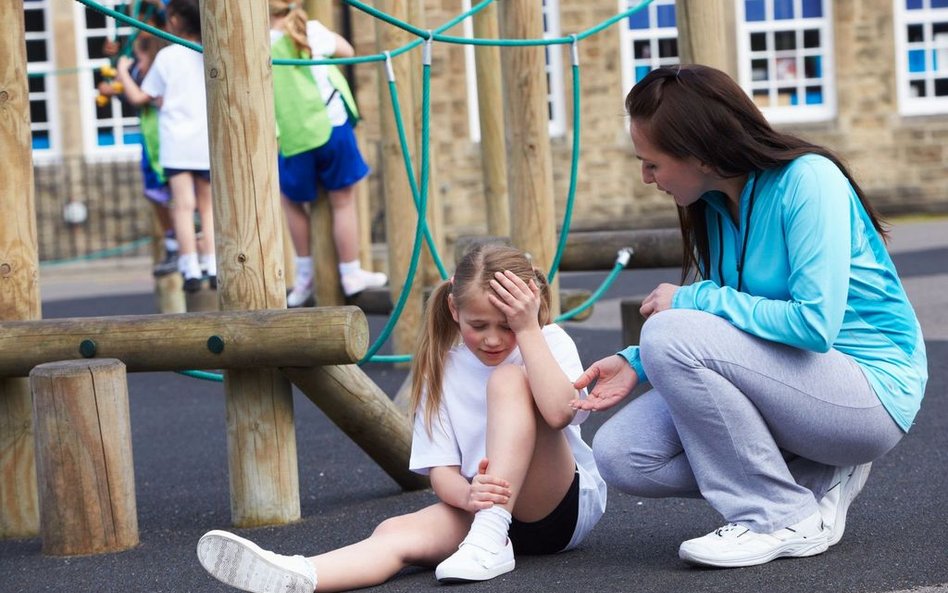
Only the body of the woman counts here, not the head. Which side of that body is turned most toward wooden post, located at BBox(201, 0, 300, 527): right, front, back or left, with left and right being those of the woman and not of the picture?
front

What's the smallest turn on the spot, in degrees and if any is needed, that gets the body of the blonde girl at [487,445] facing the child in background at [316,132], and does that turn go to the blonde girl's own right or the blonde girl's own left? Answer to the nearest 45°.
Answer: approximately 135° to the blonde girl's own right

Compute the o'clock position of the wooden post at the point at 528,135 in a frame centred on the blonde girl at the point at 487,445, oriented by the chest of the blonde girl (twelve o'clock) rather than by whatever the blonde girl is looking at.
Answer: The wooden post is roughly at 5 o'clock from the blonde girl.

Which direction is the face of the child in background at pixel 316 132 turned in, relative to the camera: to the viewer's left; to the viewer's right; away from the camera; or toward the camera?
away from the camera

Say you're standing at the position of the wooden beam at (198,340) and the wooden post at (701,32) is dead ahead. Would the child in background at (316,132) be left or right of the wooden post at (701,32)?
left

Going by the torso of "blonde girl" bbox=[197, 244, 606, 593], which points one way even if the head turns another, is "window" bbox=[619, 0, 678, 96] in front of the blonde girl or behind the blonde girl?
behind

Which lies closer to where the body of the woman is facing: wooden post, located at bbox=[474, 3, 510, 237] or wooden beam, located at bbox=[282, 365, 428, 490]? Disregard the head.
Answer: the wooden beam

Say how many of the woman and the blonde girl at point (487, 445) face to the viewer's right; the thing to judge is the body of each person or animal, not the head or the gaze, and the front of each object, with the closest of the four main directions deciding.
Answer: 0

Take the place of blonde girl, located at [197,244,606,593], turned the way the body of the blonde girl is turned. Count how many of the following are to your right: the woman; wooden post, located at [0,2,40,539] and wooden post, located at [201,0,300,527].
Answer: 2

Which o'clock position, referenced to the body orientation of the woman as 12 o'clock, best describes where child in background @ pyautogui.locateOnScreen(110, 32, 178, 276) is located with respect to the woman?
The child in background is roughly at 2 o'clock from the woman.

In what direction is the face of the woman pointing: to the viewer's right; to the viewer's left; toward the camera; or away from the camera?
to the viewer's left

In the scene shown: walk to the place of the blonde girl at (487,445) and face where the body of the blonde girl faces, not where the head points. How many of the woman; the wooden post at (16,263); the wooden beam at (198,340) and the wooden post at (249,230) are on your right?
3

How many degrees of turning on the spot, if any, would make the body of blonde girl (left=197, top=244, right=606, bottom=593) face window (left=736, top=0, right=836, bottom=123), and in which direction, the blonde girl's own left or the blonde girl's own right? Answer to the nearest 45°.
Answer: approximately 135° to the blonde girl's own right

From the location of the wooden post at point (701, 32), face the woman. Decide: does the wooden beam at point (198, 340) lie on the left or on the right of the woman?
right

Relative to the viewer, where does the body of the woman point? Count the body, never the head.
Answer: to the viewer's left

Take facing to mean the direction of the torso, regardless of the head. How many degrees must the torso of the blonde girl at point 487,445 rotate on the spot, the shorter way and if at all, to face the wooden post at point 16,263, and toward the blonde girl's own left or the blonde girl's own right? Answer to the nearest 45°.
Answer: approximately 90° to the blonde girl's own right

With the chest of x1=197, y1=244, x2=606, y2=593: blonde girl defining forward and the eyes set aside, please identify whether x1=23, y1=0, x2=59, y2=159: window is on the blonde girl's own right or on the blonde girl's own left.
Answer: on the blonde girl's own right
